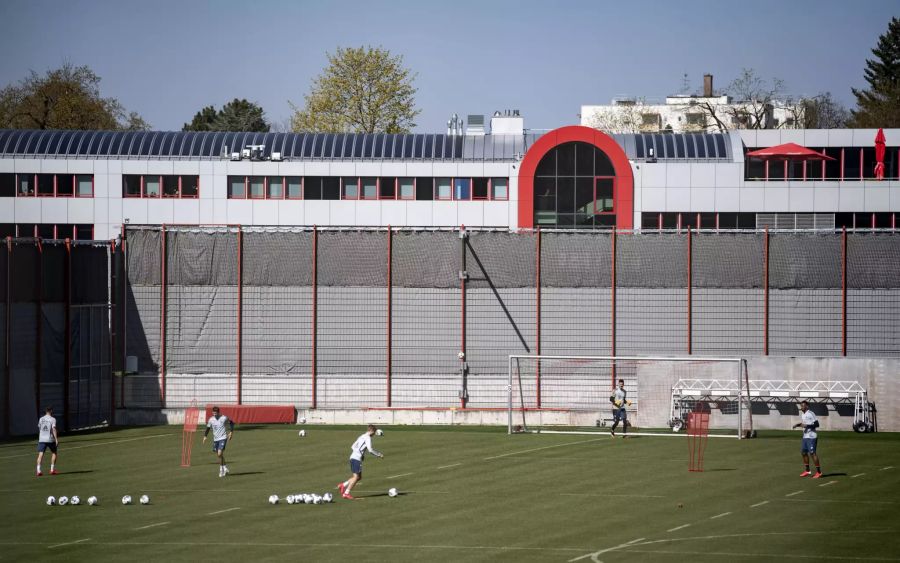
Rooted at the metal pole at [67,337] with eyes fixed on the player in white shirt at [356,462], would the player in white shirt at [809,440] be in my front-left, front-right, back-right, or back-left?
front-left

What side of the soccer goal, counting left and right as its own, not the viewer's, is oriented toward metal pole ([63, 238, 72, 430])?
right

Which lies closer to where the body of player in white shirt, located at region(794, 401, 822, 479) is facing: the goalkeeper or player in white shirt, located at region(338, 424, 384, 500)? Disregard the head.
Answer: the player in white shirt

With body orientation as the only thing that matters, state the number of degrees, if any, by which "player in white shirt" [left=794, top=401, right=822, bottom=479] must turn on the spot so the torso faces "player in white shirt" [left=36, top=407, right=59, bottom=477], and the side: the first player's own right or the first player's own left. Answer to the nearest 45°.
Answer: approximately 45° to the first player's own right

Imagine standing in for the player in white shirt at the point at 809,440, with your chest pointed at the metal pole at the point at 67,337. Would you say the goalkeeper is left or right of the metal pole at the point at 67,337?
right

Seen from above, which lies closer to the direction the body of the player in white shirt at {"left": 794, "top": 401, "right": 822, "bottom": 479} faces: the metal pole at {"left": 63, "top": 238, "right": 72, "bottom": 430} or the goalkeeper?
the metal pole

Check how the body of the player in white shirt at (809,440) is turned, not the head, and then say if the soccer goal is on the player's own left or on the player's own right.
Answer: on the player's own right

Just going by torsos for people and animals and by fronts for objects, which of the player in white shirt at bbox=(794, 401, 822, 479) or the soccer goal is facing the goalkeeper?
the soccer goal

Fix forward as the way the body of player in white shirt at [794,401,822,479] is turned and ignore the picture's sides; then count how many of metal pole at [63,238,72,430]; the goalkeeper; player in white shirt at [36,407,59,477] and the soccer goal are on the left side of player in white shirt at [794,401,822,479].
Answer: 0

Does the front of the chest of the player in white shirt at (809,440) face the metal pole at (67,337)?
no

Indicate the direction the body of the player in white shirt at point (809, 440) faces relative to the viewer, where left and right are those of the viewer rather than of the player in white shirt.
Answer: facing the viewer and to the left of the viewer

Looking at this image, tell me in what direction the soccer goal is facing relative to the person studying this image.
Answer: facing the viewer

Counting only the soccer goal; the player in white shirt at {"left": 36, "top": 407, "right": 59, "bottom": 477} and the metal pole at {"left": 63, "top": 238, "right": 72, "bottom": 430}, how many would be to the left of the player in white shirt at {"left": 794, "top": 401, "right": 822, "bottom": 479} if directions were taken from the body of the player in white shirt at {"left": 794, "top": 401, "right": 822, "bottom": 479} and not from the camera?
0

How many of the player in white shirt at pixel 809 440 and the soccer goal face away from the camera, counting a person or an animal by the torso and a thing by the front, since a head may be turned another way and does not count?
0

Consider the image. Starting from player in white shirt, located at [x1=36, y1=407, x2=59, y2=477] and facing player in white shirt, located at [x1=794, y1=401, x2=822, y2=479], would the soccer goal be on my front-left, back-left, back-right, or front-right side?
front-left

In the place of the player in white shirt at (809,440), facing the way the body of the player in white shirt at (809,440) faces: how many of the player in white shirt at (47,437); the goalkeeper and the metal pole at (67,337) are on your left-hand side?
0

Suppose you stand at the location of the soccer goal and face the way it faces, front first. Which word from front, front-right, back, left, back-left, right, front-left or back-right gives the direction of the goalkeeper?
front

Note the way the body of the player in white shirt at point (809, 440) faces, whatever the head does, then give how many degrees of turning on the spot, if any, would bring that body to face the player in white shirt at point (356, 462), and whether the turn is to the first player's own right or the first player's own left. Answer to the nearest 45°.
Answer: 0° — they already face them
